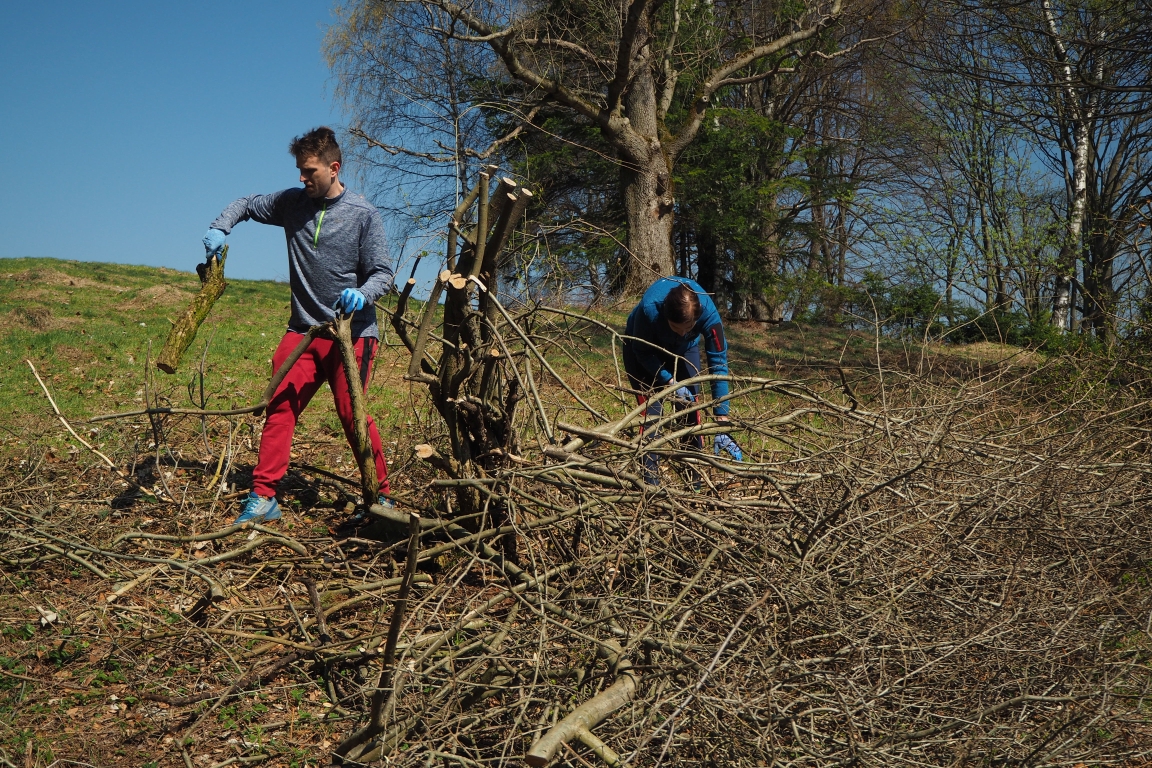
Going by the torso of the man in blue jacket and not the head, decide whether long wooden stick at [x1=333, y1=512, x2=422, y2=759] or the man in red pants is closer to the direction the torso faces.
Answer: the long wooden stick

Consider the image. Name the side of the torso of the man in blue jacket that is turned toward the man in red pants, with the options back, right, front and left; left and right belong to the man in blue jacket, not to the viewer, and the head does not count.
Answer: right

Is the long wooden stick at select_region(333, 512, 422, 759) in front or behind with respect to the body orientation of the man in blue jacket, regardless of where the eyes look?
in front

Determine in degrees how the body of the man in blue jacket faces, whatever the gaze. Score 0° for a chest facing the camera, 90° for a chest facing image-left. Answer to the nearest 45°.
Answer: approximately 0°

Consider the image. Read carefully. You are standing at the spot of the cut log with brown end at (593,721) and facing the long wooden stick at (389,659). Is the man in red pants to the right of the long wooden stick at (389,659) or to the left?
right

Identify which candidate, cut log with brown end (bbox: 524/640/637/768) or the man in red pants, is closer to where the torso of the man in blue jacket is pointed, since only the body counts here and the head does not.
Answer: the cut log with brown end

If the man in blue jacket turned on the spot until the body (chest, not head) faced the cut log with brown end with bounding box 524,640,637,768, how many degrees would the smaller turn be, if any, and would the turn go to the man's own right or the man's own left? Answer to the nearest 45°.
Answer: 0° — they already face it
